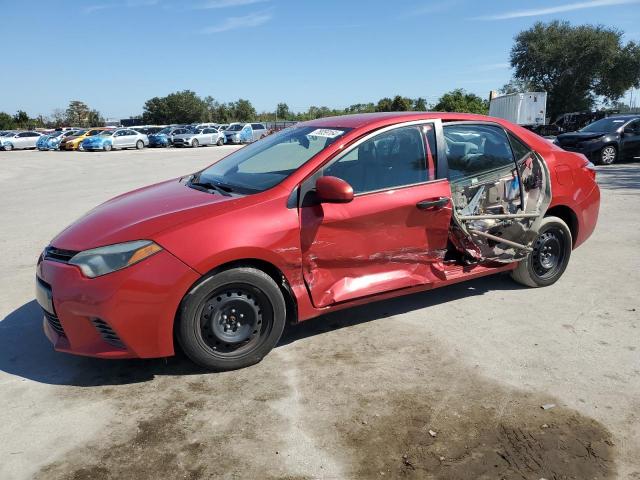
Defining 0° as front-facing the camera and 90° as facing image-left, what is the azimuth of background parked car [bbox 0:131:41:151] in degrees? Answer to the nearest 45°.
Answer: approximately 45°

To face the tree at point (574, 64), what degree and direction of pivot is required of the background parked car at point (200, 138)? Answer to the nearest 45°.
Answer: approximately 135° to its left

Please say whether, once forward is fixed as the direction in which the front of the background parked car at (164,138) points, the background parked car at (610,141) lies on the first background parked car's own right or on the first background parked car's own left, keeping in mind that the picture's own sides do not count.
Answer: on the first background parked car's own left

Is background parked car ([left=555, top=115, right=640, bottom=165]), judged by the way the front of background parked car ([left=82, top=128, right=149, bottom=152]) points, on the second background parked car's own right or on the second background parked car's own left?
on the second background parked car's own left

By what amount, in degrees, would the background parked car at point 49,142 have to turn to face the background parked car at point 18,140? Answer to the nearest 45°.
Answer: approximately 90° to its right

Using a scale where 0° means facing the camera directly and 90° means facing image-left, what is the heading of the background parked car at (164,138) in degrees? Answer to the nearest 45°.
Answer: approximately 45°

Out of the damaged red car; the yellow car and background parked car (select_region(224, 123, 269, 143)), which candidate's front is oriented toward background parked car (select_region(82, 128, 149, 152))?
background parked car (select_region(224, 123, 269, 143))

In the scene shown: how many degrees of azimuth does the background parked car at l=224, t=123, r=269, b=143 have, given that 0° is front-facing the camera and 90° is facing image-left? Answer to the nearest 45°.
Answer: approximately 45°

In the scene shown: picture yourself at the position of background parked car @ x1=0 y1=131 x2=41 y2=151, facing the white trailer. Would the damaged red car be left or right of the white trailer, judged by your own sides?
right

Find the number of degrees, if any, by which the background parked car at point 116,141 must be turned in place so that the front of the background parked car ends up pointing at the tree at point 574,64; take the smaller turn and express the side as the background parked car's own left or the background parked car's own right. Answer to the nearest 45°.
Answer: approximately 135° to the background parked car's own left

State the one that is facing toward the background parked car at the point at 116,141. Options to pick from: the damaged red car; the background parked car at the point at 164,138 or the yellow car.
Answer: the background parked car at the point at 164,138
